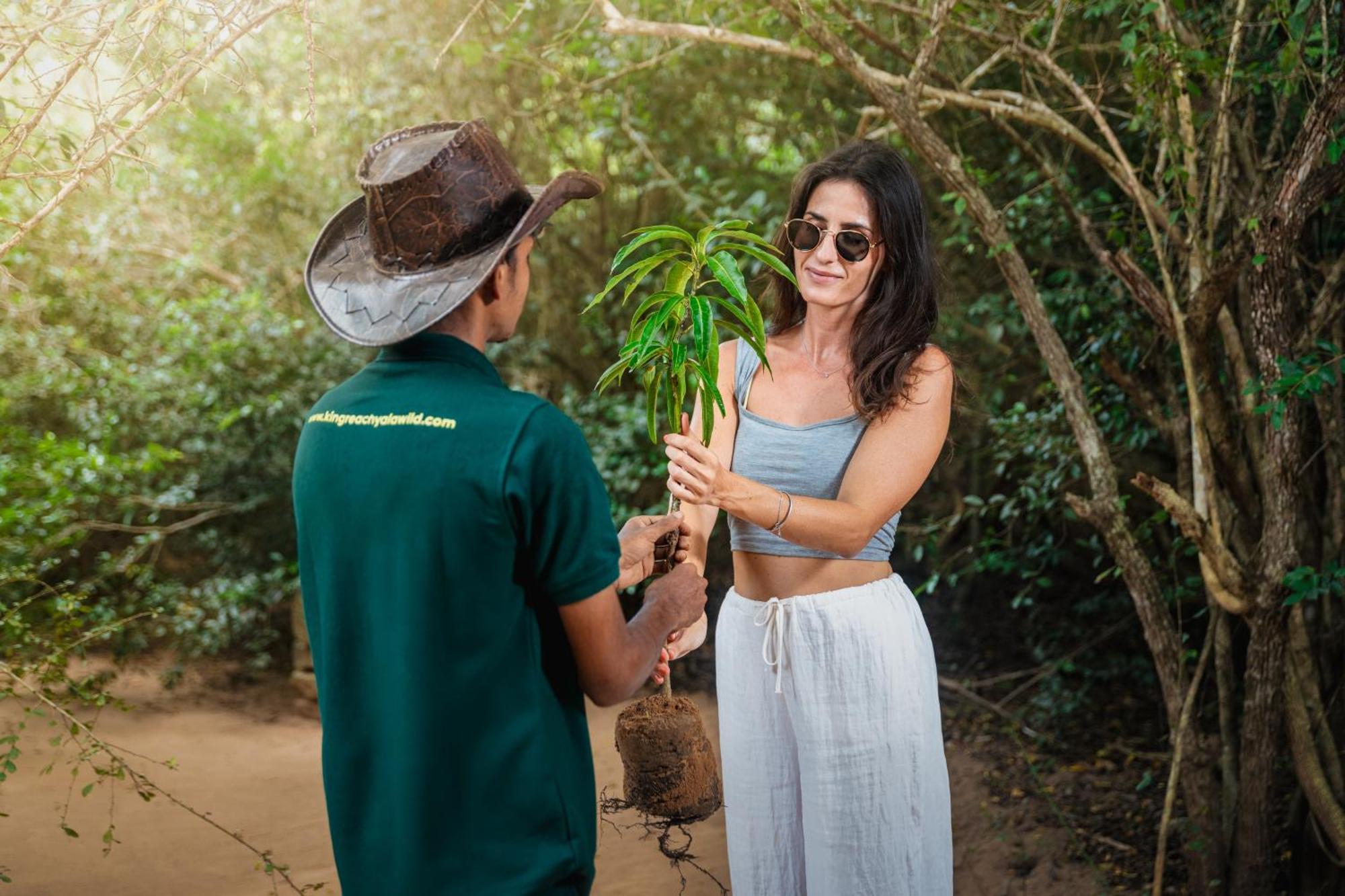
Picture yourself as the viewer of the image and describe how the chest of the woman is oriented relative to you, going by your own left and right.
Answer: facing the viewer and to the left of the viewer

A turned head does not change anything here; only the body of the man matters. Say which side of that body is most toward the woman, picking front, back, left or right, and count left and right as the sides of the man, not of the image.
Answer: front

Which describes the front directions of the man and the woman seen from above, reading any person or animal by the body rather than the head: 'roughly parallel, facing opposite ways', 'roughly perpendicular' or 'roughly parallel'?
roughly parallel, facing opposite ways

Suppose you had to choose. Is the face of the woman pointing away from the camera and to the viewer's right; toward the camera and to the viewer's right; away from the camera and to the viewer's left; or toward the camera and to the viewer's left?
toward the camera and to the viewer's left

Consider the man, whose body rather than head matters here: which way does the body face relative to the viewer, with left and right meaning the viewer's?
facing away from the viewer and to the right of the viewer

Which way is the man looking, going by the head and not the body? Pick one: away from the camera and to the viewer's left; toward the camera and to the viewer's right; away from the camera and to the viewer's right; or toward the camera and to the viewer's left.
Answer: away from the camera and to the viewer's right

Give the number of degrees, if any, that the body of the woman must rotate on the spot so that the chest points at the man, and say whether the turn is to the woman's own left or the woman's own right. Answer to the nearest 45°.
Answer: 0° — they already face them
